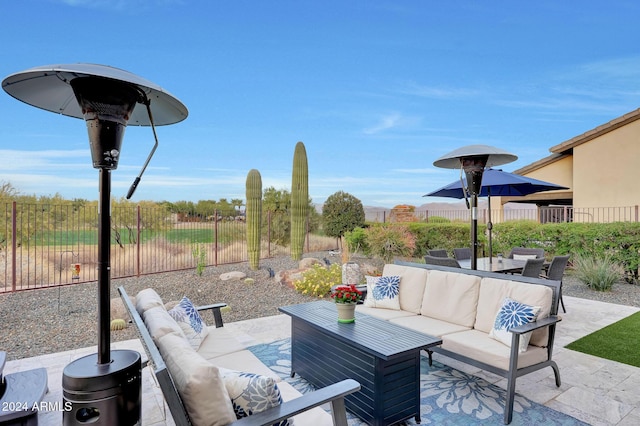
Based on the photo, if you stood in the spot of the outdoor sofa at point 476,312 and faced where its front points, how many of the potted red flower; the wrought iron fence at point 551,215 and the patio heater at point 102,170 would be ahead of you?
2

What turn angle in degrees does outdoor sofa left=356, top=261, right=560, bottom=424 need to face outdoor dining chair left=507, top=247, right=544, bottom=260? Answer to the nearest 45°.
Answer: approximately 135° to its right

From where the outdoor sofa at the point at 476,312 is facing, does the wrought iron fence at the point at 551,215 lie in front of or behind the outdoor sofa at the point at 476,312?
behind

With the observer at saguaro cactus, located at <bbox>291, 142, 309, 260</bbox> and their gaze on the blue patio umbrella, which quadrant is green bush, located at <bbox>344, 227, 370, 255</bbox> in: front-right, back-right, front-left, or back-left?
front-left

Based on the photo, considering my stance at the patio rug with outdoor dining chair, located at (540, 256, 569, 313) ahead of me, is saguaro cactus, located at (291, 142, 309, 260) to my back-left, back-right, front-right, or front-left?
front-left

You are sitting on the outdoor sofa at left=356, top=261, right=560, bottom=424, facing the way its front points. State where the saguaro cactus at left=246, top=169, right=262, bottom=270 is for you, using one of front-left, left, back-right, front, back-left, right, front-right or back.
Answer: right

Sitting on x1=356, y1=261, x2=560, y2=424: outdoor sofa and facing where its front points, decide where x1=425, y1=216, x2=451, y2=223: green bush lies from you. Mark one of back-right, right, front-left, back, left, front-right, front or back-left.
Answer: back-right

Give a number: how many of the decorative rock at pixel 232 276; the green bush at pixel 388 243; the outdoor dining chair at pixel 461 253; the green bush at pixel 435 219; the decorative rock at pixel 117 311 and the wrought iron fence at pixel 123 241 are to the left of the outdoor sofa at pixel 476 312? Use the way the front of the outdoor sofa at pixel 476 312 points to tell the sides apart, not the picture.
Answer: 0

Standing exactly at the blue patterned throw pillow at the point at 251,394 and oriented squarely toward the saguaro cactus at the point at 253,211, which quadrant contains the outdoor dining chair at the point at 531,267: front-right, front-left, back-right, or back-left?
front-right

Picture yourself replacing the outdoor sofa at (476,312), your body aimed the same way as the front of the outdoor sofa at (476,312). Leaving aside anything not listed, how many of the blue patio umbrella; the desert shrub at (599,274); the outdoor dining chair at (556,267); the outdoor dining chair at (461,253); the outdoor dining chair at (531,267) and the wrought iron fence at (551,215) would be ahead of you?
0

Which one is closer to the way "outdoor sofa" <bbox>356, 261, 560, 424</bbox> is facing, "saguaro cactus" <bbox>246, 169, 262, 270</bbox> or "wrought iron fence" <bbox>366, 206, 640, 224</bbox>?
the saguaro cactus

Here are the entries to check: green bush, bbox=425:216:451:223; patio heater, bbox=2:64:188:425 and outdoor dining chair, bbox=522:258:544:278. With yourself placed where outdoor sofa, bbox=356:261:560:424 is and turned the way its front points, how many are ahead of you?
1

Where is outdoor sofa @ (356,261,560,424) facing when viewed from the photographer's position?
facing the viewer and to the left of the viewer

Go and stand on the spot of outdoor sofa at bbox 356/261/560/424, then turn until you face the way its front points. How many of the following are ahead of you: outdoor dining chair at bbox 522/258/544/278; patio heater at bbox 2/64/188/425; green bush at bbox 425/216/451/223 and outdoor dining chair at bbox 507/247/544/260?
1

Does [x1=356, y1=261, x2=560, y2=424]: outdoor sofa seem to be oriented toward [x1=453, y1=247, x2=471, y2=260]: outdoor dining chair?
no

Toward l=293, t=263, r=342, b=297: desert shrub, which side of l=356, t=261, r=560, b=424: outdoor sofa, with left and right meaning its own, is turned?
right

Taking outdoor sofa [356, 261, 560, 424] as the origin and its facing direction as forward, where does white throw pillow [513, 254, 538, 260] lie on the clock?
The white throw pillow is roughly at 5 o'clock from the outdoor sofa.

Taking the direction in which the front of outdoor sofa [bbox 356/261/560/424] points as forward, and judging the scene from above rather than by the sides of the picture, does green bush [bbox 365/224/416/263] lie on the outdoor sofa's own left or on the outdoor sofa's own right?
on the outdoor sofa's own right
